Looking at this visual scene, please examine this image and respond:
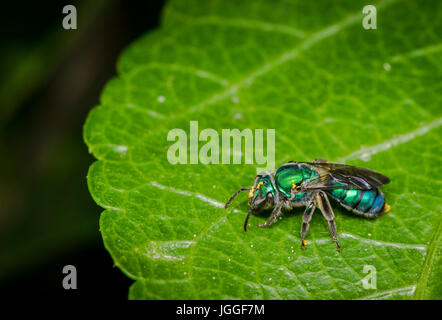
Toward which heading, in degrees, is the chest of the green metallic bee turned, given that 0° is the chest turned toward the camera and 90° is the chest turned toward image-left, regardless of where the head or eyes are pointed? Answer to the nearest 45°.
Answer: approximately 90°
